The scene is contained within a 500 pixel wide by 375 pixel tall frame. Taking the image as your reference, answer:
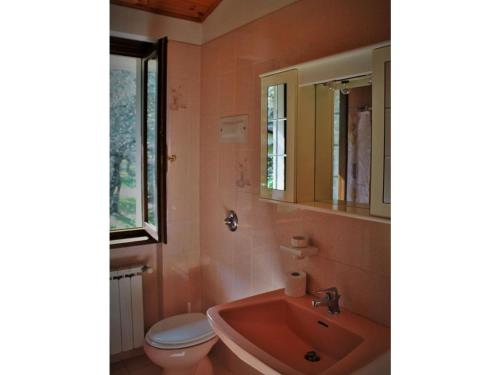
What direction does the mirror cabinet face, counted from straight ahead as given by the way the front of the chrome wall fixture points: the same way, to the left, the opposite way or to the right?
the same way

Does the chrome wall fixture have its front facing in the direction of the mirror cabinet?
no

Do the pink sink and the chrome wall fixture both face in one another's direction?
no

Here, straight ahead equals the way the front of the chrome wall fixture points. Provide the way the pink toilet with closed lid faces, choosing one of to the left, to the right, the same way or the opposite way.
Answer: the same way

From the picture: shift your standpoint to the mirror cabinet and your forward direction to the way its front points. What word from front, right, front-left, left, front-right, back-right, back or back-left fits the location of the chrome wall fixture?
right

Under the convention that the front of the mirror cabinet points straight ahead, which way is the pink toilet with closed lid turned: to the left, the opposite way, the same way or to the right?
the same way

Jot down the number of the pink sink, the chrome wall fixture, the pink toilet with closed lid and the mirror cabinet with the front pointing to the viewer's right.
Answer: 0

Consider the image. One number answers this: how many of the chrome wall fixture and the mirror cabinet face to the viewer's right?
0

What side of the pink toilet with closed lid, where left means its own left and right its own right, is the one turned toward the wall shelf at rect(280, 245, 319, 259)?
left

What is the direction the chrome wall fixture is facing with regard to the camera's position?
facing the viewer and to the left of the viewer

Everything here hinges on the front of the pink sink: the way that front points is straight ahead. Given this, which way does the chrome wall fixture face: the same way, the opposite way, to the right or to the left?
the same way

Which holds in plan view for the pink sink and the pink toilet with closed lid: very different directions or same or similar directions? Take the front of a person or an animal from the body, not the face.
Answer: same or similar directions

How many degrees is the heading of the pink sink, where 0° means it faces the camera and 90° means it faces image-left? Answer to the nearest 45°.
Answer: approximately 45°

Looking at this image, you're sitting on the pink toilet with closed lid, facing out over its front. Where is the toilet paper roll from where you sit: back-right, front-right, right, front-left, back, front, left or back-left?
left

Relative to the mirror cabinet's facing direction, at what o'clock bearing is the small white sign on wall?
The small white sign on wall is roughly at 3 o'clock from the mirror cabinet.

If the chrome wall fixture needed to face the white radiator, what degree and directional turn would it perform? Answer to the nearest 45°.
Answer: approximately 45° to its right
